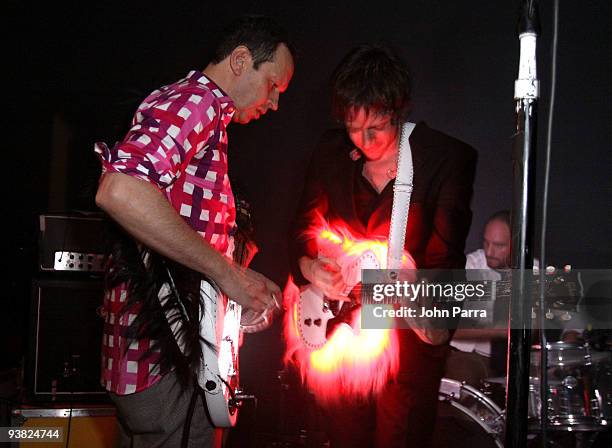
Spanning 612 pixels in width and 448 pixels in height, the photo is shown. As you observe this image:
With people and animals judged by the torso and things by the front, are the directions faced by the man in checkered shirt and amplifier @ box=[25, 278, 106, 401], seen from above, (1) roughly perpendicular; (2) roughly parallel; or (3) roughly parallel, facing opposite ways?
roughly perpendicular

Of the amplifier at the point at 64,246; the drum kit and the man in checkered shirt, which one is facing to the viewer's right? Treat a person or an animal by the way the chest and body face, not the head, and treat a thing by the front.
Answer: the man in checkered shirt

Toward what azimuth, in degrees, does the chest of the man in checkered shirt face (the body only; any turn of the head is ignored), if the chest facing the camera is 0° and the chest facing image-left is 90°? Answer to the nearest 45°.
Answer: approximately 270°

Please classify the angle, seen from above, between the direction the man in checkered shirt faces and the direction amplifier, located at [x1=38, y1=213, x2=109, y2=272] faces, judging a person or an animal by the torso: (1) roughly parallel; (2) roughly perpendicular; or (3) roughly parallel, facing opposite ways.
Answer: roughly perpendicular

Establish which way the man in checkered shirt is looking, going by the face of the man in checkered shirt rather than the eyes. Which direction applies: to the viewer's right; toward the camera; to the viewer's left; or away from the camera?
to the viewer's right

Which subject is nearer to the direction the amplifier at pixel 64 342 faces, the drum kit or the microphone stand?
the microphone stand

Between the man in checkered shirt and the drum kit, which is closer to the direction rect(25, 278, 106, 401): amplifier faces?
the man in checkered shirt
